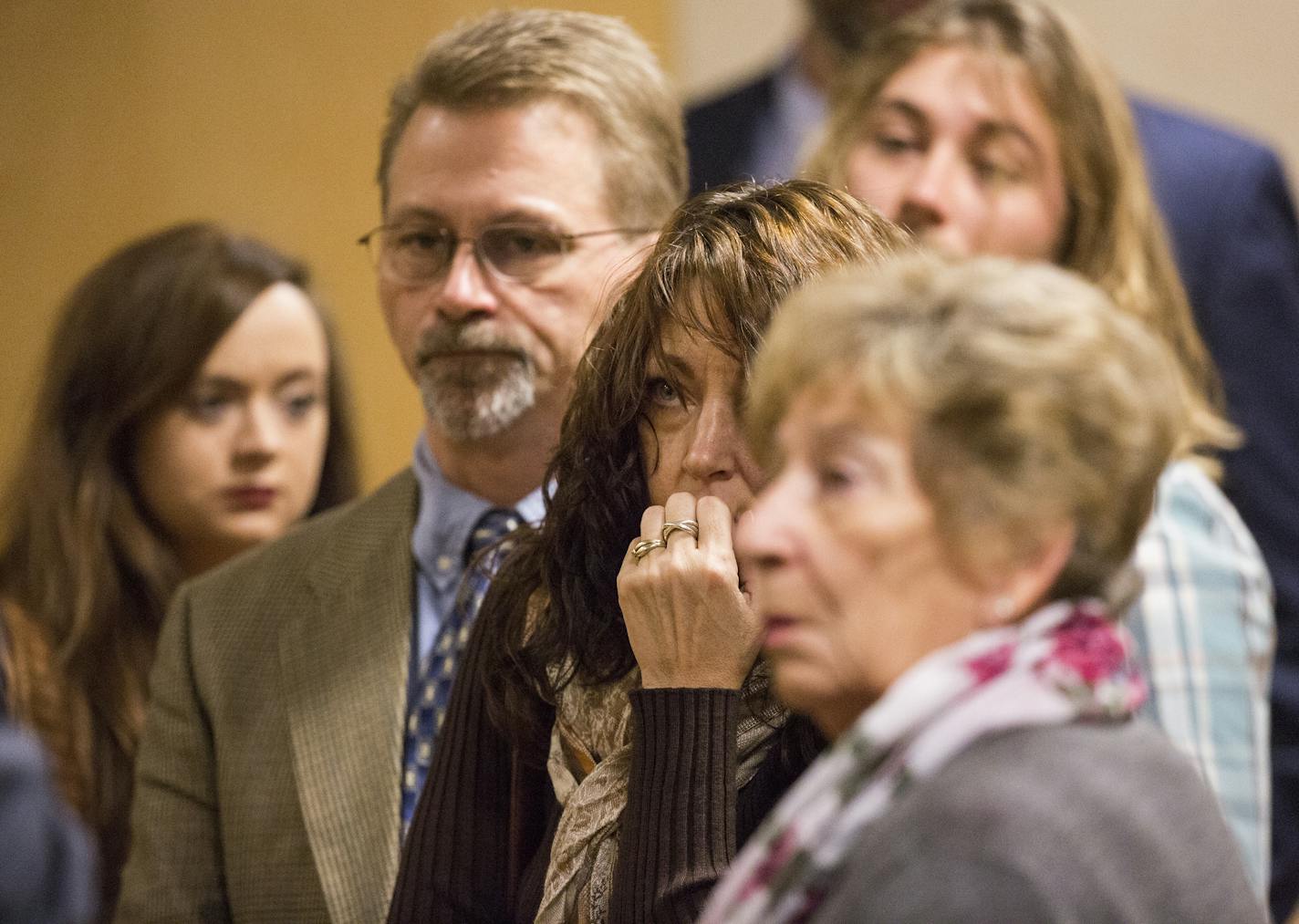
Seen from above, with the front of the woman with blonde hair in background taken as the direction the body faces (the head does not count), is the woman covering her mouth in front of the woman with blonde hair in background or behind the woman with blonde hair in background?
in front

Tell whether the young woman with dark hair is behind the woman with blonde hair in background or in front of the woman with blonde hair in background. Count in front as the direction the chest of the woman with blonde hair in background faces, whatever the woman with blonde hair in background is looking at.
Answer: in front

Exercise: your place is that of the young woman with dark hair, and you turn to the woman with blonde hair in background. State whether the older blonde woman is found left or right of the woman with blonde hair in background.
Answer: right

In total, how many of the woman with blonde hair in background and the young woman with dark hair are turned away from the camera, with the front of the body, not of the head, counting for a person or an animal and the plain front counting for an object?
0

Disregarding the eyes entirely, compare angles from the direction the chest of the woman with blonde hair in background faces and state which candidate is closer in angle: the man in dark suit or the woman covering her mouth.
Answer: the woman covering her mouth

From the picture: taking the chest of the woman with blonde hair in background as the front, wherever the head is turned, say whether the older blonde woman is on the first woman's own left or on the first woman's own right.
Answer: on the first woman's own left

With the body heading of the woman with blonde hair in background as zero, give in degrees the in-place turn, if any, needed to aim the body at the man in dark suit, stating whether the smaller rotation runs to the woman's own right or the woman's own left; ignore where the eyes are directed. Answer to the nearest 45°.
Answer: approximately 180°

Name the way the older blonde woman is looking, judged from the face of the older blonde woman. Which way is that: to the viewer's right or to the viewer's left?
to the viewer's left

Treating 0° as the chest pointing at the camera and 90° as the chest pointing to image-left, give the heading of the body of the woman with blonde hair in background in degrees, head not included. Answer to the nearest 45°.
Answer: approximately 45°

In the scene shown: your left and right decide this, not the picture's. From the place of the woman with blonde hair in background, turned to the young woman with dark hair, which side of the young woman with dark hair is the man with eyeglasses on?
left

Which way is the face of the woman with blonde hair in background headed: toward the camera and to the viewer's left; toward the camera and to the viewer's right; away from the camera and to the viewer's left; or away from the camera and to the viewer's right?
toward the camera and to the viewer's left

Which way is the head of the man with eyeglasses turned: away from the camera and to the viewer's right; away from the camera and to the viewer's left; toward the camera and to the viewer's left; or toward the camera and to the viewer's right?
toward the camera and to the viewer's left
